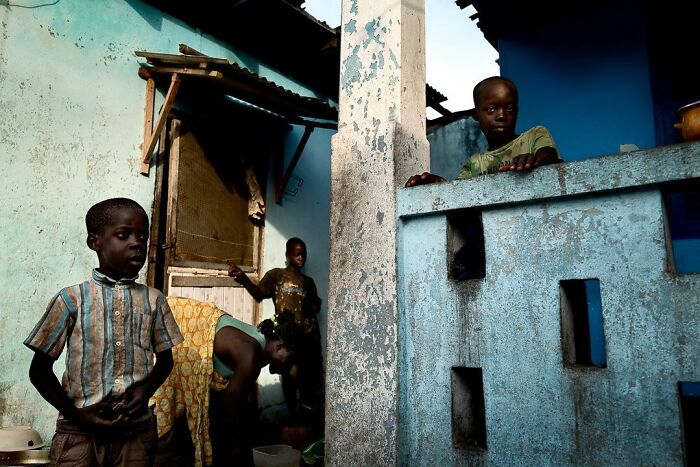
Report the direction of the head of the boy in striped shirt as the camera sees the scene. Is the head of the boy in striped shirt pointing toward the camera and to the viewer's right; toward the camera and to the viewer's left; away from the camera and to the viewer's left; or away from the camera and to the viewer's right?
toward the camera and to the viewer's right

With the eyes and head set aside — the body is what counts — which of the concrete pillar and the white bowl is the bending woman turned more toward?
the concrete pillar

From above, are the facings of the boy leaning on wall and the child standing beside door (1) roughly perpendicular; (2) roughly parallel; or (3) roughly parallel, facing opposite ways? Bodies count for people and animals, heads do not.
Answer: roughly parallel

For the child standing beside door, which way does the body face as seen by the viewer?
toward the camera

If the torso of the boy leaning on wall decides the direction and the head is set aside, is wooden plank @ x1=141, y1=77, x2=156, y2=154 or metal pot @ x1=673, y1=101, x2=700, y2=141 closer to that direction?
the wooden plank

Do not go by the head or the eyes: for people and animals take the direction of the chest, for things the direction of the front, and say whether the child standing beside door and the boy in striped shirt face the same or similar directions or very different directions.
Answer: same or similar directions

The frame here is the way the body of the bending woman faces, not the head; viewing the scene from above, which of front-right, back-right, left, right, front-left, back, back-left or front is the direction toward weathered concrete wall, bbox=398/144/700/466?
front-right

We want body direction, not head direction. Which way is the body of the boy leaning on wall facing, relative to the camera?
toward the camera

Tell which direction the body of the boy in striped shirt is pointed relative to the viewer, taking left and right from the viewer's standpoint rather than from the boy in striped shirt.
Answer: facing the viewer

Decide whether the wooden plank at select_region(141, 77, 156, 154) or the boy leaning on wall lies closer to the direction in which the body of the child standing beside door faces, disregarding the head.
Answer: the boy leaning on wall

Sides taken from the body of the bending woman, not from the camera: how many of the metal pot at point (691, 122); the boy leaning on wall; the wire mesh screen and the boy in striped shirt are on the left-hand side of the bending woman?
1

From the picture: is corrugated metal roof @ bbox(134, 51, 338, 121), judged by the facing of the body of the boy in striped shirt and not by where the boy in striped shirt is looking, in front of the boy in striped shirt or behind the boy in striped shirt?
behind

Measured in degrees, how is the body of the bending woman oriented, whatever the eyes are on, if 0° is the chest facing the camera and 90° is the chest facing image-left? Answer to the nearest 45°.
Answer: approximately 270°

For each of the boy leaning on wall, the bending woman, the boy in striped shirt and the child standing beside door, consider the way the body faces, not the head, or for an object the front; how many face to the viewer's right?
1
